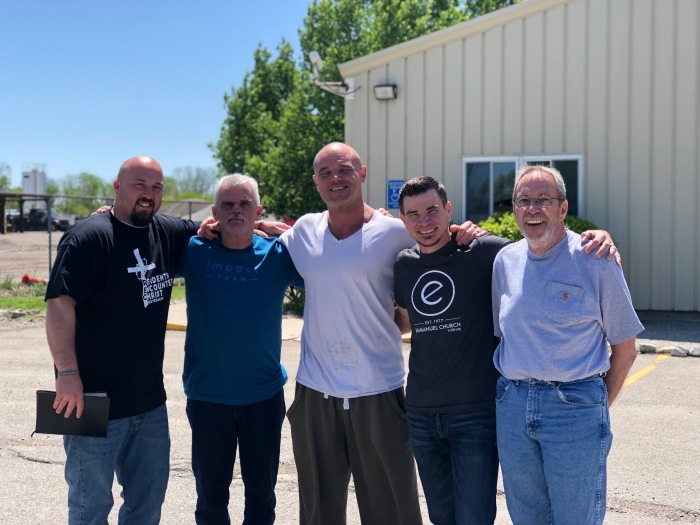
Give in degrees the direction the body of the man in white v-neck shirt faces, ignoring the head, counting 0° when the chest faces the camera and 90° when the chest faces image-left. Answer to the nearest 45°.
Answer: approximately 0°

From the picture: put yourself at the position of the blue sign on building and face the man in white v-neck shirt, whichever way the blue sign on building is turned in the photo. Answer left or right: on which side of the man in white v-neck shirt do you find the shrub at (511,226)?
left

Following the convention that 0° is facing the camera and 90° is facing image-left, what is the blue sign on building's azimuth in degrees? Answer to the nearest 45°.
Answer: approximately 0°

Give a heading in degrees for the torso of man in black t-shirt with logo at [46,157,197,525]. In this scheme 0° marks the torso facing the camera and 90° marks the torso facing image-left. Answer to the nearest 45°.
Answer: approximately 315°

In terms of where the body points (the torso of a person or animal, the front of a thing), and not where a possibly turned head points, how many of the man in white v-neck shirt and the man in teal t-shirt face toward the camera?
2

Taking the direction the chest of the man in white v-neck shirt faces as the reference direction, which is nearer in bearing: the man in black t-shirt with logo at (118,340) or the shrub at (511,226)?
the man in black t-shirt with logo
